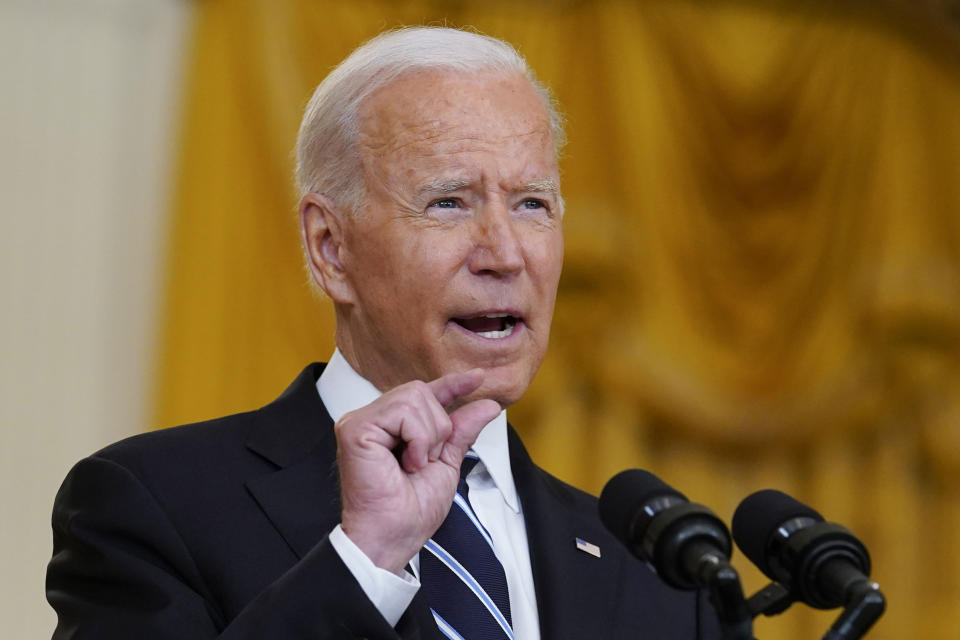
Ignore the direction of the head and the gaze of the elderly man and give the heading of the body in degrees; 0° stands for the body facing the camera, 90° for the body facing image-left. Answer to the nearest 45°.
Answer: approximately 315°

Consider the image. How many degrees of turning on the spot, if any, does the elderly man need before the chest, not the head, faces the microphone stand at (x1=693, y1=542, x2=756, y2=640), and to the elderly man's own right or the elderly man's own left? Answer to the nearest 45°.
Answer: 0° — they already face it

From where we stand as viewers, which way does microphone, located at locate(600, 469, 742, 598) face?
facing away from the viewer and to the left of the viewer

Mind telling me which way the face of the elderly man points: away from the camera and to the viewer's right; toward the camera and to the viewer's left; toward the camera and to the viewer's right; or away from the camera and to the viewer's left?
toward the camera and to the viewer's right

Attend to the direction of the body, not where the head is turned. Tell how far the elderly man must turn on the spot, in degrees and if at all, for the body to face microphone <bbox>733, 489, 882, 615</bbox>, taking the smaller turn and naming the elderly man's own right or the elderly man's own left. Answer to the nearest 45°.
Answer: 0° — they already face it

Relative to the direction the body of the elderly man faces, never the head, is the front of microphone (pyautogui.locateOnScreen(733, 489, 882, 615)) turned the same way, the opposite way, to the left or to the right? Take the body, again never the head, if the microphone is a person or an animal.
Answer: the opposite way

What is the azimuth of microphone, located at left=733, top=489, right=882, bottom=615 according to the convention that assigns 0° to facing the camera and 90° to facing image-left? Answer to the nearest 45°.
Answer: approximately 135°

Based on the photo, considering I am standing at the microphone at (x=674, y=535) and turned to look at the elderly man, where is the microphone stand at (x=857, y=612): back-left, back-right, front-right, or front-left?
back-right
